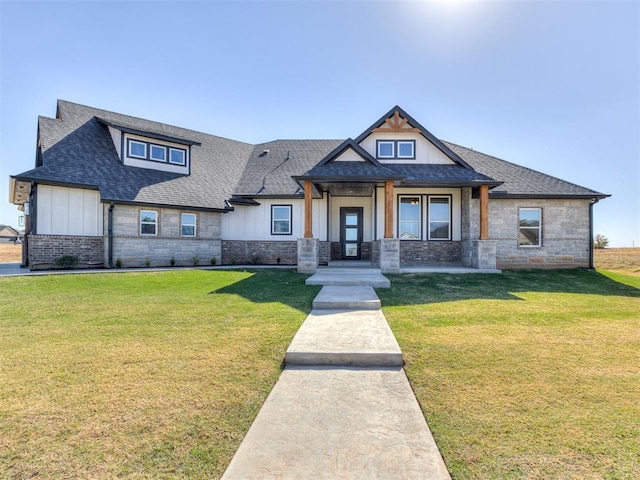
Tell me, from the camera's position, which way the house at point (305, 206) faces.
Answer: facing the viewer

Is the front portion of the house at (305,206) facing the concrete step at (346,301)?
yes

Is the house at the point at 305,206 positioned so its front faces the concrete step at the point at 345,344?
yes
